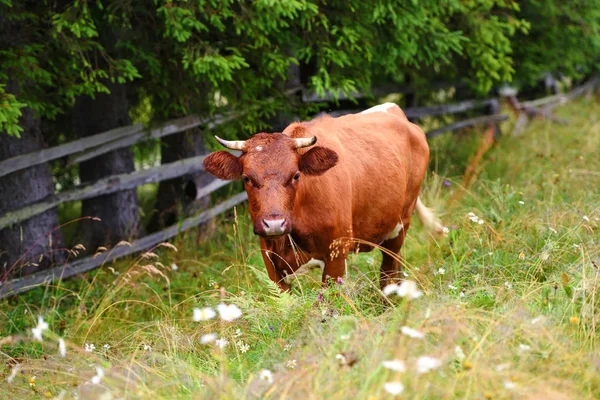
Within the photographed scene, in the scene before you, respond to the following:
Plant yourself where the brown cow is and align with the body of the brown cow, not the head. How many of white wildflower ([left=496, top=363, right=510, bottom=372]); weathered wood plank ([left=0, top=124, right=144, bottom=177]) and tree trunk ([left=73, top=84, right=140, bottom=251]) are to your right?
2

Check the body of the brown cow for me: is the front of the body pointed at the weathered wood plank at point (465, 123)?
no

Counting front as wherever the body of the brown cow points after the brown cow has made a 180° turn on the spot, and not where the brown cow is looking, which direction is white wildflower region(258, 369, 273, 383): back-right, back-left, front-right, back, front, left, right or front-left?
back-right

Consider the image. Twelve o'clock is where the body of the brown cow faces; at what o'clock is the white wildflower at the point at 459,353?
The white wildflower is roughly at 10 o'clock from the brown cow.

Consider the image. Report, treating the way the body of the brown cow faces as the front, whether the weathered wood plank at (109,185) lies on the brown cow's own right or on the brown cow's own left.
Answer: on the brown cow's own right

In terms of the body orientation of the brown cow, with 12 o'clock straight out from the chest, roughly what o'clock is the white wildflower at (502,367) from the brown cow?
The white wildflower is roughly at 10 o'clock from the brown cow.

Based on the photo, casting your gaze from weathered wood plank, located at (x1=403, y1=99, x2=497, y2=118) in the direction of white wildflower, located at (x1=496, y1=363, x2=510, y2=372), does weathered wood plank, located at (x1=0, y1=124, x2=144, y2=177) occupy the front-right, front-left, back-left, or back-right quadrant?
front-right

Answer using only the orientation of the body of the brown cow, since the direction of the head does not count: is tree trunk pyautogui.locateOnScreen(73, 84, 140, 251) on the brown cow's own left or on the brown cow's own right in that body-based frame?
on the brown cow's own right

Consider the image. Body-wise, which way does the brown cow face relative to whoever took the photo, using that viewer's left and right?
facing the viewer and to the left of the viewer

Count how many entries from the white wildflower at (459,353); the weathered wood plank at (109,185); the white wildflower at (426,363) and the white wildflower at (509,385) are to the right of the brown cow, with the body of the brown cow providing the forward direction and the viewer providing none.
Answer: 1

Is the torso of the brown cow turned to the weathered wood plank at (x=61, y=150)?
no

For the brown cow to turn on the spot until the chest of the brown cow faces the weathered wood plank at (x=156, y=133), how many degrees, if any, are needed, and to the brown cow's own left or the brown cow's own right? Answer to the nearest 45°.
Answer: approximately 90° to the brown cow's own right

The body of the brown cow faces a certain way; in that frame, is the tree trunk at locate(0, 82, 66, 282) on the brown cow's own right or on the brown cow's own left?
on the brown cow's own right

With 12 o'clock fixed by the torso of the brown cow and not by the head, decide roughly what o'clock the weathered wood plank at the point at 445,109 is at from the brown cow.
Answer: The weathered wood plank is roughly at 5 o'clock from the brown cow.

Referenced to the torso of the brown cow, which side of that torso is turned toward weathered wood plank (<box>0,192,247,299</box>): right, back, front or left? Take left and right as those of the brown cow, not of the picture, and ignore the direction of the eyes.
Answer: right

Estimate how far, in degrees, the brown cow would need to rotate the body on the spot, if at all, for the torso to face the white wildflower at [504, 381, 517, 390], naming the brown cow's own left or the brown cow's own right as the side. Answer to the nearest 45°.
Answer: approximately 45° to the brown cow's own left
